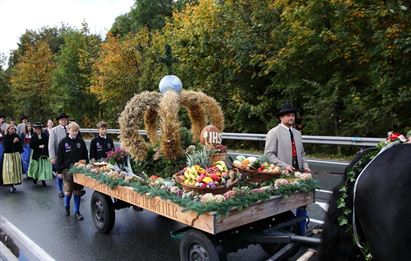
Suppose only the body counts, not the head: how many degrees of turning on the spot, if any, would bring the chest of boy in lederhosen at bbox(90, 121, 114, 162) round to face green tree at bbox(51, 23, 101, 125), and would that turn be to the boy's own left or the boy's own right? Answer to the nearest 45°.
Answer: approximately 135° to the boy's own left

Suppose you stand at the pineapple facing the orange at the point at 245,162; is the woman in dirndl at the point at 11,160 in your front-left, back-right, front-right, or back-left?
back-left

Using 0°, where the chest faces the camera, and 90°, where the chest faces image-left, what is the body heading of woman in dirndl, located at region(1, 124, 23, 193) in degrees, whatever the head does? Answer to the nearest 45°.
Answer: approximately 315°

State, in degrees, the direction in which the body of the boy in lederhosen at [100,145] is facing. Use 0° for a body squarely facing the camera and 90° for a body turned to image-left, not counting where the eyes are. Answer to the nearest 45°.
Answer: approximately 315°

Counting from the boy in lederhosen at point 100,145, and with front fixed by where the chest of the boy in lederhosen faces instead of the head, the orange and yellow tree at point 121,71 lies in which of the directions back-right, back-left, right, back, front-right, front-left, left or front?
back-left

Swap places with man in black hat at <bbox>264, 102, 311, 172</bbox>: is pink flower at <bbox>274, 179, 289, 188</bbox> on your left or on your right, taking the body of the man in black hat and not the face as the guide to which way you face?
on your right
